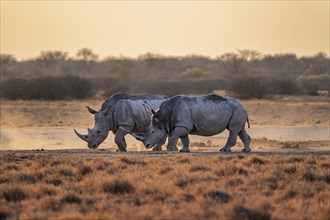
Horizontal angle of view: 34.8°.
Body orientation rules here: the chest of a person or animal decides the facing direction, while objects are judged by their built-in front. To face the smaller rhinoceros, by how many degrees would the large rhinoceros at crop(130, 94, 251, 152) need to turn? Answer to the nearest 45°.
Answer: approximately 45° to its right

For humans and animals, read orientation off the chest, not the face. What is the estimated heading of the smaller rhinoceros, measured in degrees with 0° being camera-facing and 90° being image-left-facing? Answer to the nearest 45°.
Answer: approximately 90°

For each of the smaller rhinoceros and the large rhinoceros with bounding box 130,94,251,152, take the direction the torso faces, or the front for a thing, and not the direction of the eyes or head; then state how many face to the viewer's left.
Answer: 2

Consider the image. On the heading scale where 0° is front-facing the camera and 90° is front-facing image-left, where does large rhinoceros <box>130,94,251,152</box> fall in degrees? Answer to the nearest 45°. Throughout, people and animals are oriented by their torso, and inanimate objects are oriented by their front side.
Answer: approximately 90°

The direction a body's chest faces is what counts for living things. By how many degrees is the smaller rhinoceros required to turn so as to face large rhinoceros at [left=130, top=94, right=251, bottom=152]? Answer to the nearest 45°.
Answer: approximately 135° to its left
